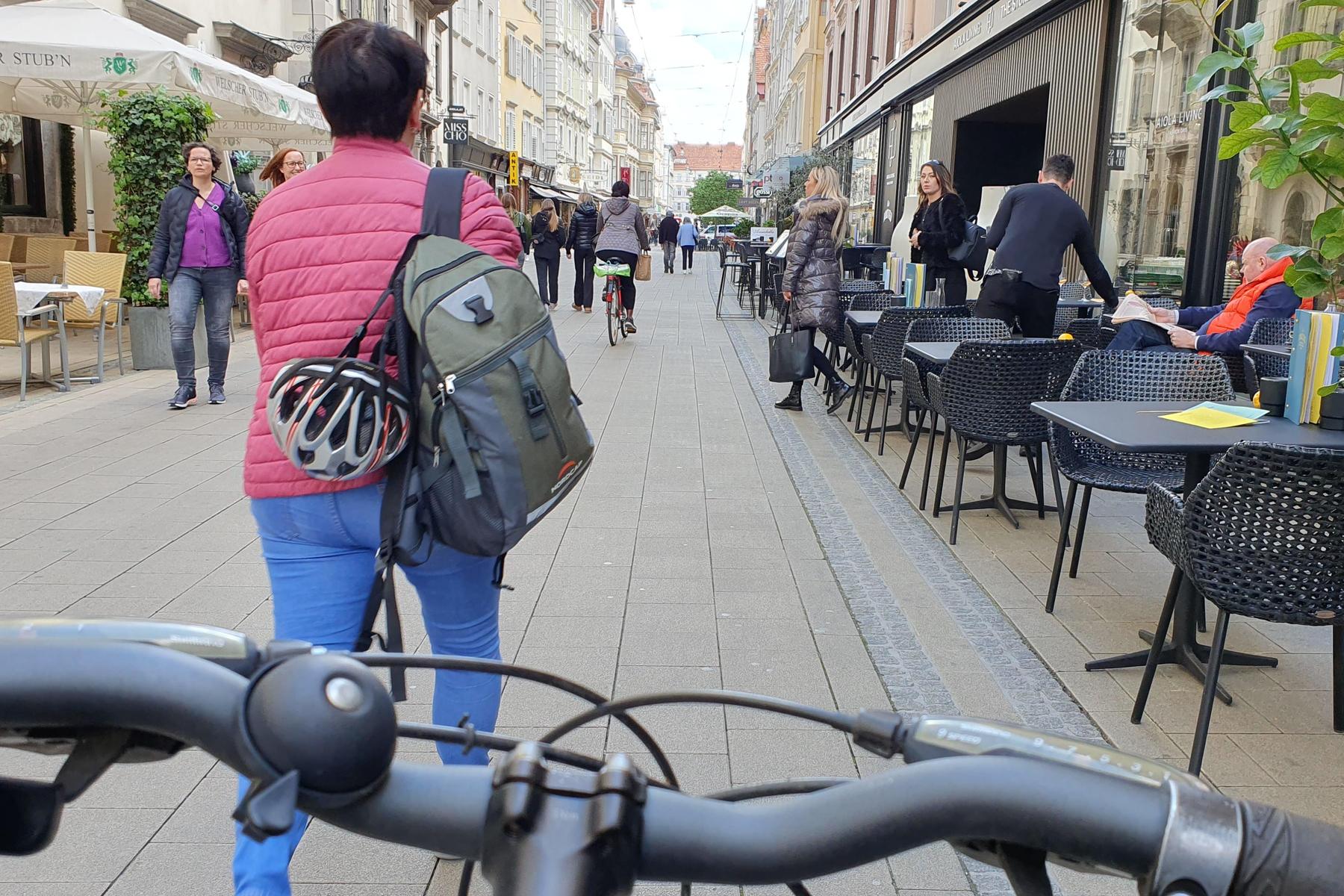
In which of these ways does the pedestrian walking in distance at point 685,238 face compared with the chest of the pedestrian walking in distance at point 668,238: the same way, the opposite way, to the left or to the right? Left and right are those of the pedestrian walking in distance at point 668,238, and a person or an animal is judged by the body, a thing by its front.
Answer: the same way

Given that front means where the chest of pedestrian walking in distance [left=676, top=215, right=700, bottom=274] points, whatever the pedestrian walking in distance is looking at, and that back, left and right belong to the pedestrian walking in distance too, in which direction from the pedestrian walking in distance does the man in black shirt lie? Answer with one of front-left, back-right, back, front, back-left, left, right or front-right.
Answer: back

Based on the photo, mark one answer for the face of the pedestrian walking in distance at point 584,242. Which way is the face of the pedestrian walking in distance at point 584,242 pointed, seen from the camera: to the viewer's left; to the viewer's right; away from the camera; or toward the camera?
away from the camera

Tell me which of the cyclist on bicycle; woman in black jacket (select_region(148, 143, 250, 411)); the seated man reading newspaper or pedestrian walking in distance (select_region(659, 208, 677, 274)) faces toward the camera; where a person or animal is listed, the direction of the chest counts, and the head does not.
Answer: the woman in black jacket

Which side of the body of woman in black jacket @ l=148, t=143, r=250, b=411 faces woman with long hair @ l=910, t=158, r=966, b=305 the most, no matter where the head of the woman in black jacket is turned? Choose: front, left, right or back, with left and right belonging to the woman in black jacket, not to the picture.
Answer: left

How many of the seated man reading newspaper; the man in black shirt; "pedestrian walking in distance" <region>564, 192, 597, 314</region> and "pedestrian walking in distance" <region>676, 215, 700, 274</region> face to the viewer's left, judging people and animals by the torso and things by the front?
1

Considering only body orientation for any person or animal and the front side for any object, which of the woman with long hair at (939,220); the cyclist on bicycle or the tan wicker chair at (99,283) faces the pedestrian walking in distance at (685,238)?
the cyclist on bicycle

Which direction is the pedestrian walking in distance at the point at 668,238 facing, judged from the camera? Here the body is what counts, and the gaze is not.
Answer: away from the camera

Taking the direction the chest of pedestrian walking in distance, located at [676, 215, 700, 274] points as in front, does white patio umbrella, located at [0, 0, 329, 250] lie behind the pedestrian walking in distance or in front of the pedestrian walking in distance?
behind

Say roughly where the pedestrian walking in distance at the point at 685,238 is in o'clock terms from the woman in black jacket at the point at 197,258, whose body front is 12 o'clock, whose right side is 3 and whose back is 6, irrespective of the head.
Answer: The pedestrian walking in distance is roughly at 7 o'clock from the woman in black jacket.

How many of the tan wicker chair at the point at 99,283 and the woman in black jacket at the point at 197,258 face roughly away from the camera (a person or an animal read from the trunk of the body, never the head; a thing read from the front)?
0

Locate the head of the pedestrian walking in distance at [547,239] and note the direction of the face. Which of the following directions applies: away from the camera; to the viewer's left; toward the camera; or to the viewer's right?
away from the camera

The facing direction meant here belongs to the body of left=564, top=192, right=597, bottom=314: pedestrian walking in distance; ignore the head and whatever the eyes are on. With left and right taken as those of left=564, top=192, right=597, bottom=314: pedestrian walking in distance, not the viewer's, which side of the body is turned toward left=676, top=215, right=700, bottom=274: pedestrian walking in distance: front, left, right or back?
front

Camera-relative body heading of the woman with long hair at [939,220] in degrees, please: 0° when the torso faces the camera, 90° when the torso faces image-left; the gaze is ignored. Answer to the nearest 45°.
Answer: approximately 45°

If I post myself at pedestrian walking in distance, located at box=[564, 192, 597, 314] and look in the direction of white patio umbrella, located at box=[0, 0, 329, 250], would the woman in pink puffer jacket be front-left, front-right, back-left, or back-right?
front-left

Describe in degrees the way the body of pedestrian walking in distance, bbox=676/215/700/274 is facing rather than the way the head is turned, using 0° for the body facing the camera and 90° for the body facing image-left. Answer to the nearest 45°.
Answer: approximately 180°

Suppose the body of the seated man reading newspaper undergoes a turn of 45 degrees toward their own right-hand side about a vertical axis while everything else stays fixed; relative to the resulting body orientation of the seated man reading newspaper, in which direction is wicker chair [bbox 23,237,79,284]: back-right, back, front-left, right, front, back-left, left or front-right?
front-left
